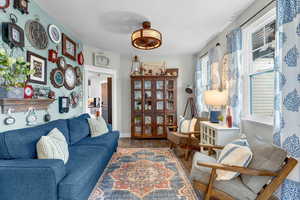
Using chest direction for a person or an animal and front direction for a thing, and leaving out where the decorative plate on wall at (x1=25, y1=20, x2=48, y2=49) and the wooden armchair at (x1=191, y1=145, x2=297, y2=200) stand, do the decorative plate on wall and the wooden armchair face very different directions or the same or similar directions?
very different directions

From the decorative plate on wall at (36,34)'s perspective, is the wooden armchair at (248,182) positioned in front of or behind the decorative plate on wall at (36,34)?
in front

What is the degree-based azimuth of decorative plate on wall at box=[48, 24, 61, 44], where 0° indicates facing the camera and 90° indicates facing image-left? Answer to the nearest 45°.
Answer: approximately 315°

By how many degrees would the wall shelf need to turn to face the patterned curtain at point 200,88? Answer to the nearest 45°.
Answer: approximately 45° to its left

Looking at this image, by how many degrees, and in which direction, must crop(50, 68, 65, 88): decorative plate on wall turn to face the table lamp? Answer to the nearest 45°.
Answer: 0° — it already faces it

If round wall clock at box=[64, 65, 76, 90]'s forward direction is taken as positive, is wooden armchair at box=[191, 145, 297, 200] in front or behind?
in front

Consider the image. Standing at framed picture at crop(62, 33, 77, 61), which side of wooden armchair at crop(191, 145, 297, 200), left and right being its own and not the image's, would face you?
front

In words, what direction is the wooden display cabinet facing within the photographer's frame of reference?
facing the viewer

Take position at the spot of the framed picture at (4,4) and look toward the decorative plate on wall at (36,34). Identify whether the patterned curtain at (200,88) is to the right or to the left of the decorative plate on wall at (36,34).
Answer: right

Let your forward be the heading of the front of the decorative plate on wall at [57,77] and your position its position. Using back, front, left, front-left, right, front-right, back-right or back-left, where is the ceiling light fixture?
front

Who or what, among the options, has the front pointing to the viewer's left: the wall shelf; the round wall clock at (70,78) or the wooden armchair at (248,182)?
the wooden armchair

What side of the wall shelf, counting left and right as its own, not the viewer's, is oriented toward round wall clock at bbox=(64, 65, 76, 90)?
left
